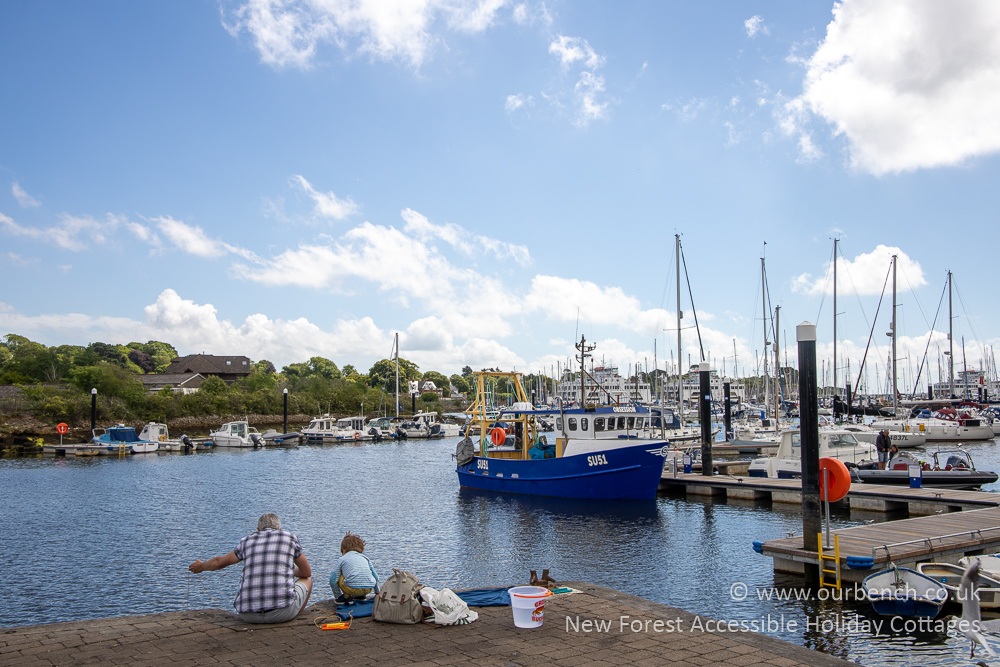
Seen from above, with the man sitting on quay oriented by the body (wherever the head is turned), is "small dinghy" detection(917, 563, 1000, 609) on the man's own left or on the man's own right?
on the man's own right

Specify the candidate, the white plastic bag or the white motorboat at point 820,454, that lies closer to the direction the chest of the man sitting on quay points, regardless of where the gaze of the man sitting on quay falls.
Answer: the white motorboat

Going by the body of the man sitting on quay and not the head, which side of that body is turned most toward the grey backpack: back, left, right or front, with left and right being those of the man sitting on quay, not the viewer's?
right

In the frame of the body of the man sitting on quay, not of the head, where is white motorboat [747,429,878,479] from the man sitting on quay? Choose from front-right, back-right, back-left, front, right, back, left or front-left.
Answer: front-right

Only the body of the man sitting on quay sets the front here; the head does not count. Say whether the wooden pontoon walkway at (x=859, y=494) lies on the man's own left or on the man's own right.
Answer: on the man's own right

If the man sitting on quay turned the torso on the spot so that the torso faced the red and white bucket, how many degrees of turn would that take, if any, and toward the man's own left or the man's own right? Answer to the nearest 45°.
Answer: approximately 90° to the man's own right

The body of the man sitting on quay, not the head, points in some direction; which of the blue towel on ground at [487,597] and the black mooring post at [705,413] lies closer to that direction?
the black mooring post

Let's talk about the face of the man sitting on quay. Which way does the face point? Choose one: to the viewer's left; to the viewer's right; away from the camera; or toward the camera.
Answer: away from the camera

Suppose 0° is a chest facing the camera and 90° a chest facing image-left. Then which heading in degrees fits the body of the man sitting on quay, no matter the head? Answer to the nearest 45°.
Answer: approximately 180°
